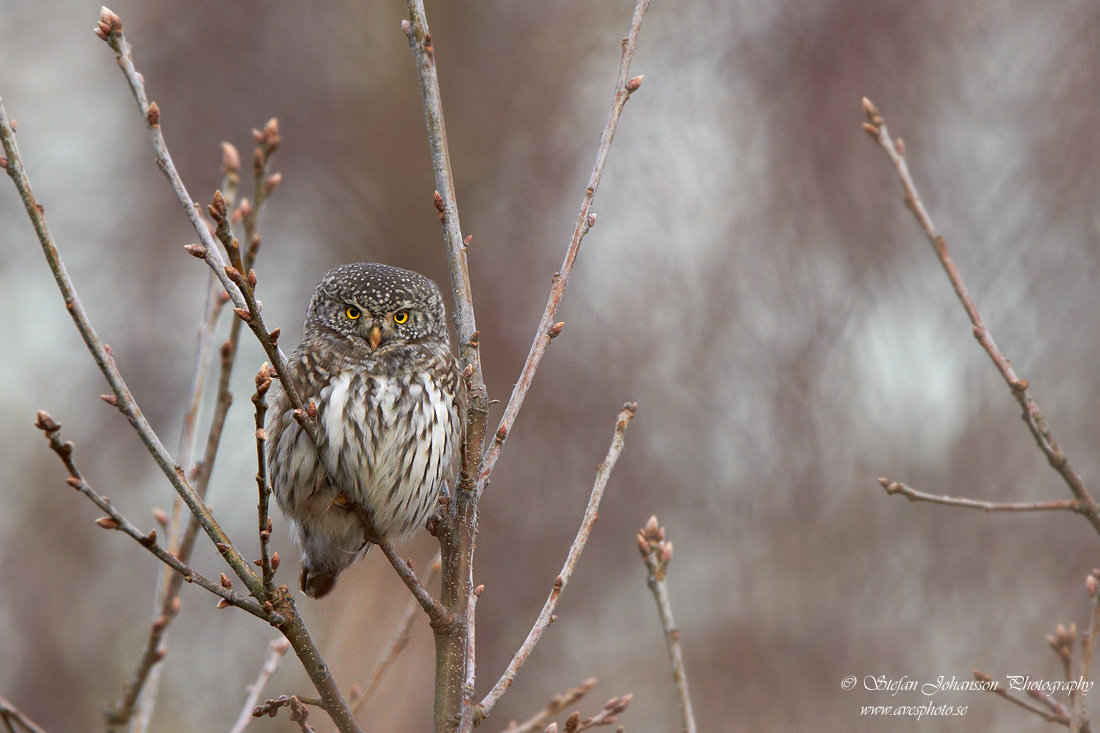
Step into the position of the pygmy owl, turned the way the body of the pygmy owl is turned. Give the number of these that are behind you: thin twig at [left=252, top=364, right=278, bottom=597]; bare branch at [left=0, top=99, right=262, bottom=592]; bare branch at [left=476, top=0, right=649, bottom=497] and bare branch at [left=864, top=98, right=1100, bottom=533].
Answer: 0

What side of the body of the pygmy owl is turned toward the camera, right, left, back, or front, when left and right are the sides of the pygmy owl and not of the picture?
front

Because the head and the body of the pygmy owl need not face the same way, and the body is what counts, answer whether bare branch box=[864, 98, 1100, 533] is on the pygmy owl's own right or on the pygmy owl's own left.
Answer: on the pygmy owl's own left

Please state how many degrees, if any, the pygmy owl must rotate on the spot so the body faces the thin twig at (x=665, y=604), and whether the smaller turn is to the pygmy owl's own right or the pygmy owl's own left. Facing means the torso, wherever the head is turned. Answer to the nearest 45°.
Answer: approximately 45° to the pygmy owl's own left

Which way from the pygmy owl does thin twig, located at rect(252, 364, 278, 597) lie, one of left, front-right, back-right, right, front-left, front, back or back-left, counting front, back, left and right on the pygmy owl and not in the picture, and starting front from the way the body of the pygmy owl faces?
right

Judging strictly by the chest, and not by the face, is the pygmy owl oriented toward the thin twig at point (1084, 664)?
no
